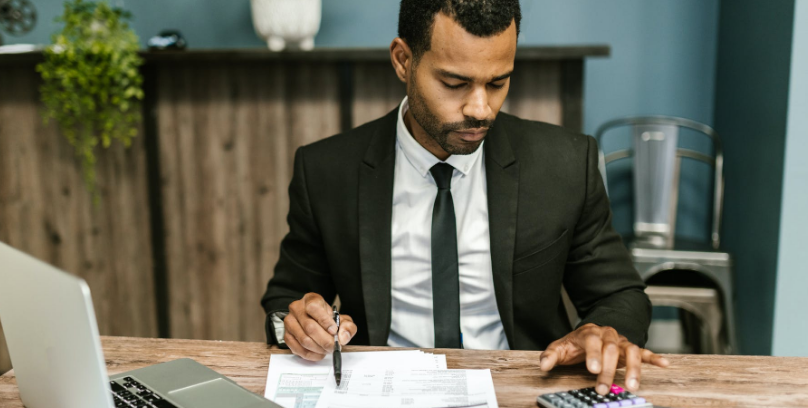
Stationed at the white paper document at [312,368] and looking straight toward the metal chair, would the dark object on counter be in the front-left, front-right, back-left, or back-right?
front-left

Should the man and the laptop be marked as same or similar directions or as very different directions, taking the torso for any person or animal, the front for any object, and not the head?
very different directions

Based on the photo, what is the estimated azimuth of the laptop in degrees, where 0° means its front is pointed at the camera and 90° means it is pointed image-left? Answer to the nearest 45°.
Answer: approximately 225°

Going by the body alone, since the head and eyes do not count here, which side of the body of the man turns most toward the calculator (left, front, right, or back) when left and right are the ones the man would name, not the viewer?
front

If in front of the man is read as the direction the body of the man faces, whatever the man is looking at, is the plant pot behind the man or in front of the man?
behind

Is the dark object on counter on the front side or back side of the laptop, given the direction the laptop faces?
on the front side

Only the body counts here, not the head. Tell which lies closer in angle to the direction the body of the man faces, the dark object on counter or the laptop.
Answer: the laptop

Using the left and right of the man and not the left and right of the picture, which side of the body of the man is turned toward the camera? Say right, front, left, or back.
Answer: front

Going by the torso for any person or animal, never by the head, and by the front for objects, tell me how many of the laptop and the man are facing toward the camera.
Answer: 1
